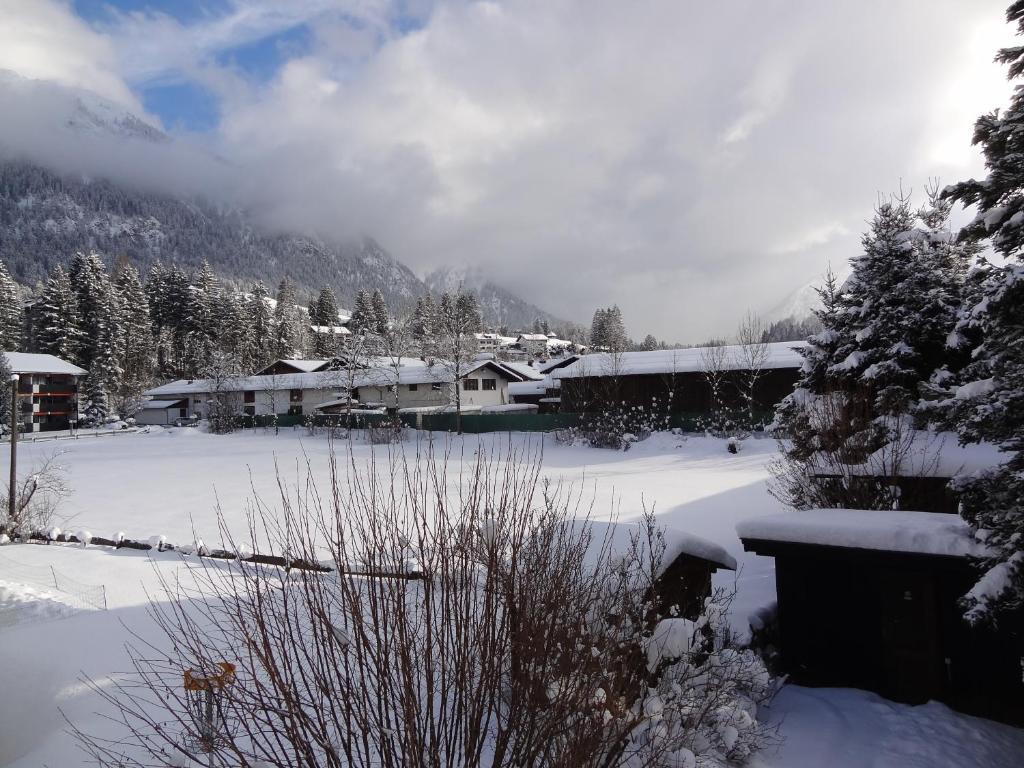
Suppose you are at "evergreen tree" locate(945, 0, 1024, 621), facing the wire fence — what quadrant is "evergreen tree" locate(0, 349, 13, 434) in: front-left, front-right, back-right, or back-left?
front-right

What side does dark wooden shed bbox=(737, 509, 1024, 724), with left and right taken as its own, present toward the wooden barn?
back

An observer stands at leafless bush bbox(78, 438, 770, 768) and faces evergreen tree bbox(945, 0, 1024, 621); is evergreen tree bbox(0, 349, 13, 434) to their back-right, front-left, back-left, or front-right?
back-left

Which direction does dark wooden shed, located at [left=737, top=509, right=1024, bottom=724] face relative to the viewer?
toward the camera

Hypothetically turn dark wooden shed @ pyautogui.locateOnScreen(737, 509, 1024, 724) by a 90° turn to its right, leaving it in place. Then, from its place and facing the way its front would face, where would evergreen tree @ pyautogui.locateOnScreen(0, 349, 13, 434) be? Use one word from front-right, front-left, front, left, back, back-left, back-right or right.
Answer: front

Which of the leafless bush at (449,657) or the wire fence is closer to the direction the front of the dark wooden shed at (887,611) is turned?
the leafless bush

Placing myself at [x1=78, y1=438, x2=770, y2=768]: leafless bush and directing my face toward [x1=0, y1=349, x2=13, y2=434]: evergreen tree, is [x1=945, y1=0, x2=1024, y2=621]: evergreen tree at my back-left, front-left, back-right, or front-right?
back-right

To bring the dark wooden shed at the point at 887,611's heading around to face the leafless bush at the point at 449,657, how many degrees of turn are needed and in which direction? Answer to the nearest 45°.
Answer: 0° — it already faces it

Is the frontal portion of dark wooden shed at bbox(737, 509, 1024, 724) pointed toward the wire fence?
no
